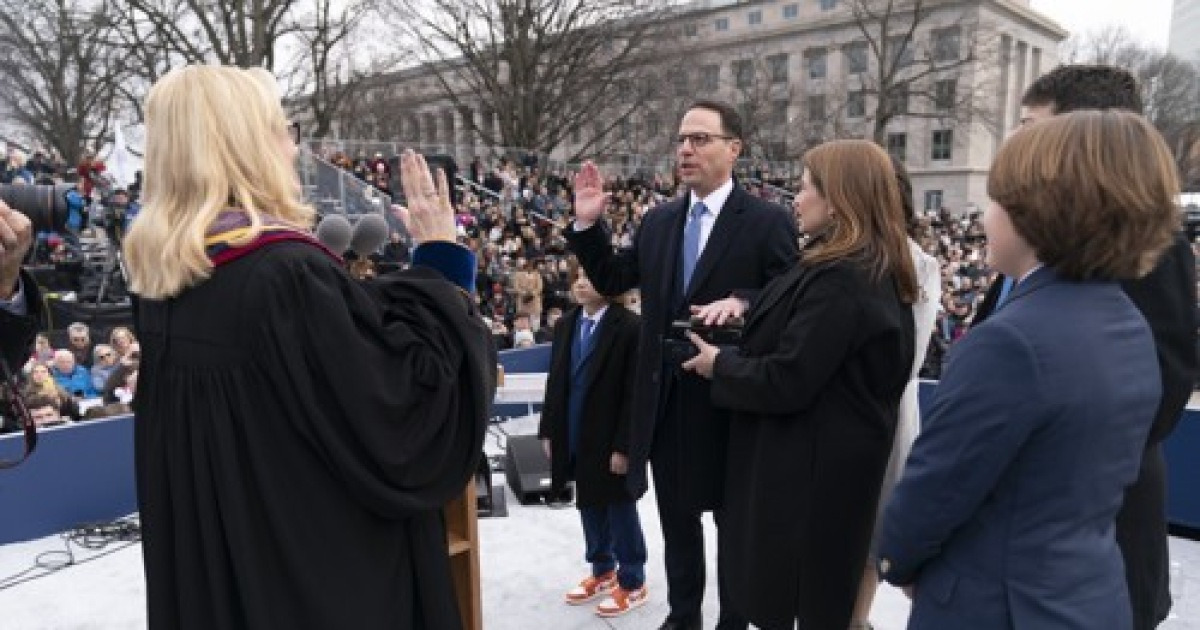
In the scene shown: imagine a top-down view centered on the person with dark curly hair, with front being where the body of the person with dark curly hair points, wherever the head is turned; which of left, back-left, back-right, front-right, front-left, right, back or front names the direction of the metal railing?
front-right

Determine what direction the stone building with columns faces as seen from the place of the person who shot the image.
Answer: facing the viewer and to the left of the viewer

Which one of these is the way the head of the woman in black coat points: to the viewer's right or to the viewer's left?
to the viewer's left

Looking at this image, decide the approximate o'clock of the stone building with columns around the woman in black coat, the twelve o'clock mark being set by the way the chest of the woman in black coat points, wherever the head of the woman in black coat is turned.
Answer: The stone building with columns is roughly at 3 o'clock from the woman in black coat.

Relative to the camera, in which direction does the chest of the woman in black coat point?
to the viewer's left

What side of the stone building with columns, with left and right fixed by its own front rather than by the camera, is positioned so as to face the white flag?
front

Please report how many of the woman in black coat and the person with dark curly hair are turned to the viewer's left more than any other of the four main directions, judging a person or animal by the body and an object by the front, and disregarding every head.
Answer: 2

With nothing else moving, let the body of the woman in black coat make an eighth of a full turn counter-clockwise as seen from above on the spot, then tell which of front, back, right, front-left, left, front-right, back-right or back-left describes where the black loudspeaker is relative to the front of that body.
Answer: right

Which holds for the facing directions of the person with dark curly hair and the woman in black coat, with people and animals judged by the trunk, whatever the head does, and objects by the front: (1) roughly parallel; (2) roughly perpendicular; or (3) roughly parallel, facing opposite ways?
roughly parallel

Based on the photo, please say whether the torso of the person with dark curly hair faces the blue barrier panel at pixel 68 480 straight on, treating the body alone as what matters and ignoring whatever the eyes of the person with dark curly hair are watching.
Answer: yes

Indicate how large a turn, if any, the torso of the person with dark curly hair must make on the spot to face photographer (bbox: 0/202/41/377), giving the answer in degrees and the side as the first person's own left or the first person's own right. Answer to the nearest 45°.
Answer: approximately 45° to the first person's own left

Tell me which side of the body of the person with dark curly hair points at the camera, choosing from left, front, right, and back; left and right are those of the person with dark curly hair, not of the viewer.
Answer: left

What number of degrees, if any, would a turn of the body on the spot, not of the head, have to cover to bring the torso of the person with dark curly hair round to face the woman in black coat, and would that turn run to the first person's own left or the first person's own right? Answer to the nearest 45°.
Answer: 0° — they already face them

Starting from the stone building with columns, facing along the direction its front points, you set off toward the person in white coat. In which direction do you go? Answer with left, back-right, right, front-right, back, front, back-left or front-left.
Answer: front-left
